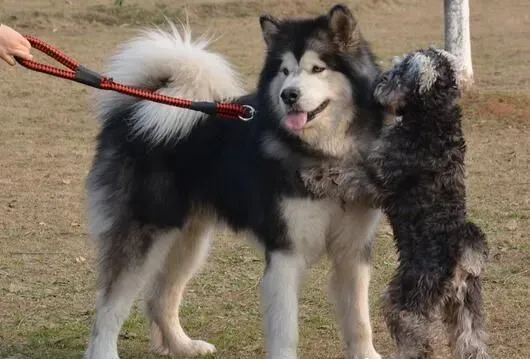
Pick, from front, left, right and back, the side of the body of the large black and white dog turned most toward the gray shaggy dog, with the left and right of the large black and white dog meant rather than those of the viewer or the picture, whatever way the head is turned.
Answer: front

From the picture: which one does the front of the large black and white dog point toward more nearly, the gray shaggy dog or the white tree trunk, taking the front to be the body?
the gray shaggy dog

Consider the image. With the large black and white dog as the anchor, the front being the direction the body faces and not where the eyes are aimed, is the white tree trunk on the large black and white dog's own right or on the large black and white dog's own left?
on the large black and white dog's own left

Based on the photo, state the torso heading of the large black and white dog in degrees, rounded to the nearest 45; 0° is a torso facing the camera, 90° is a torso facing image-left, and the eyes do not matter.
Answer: approximately 315°
